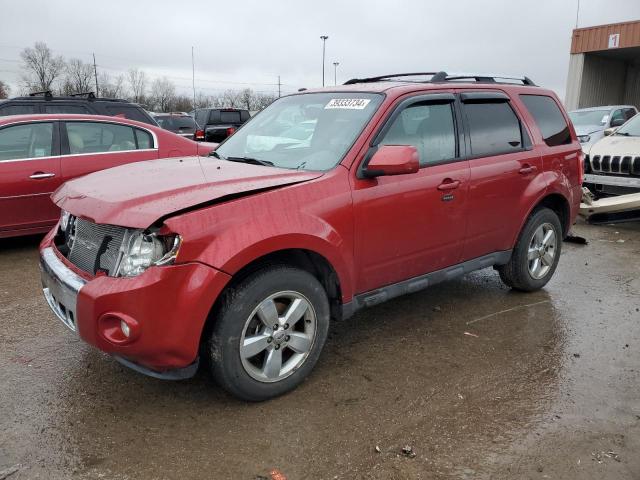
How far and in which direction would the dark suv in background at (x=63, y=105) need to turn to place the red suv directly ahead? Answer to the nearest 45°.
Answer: approximately 90° to its left

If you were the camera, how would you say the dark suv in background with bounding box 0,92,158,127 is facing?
facing to the left of the viewer

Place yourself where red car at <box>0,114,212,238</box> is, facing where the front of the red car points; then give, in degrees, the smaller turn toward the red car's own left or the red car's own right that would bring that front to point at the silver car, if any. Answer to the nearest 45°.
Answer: approximately 180°

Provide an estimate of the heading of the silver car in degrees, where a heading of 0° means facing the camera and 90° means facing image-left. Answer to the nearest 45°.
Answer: approximately 45°

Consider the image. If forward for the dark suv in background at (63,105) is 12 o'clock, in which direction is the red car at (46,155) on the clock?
The red car is roughly at 9 o'clock from the dark suv in background.

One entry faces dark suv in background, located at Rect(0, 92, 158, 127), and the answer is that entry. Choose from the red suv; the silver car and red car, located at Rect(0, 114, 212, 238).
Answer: the silver car

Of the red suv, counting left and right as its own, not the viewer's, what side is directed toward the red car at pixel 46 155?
right

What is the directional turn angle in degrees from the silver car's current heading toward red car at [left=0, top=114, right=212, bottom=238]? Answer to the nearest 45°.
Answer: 0° — it already faces it

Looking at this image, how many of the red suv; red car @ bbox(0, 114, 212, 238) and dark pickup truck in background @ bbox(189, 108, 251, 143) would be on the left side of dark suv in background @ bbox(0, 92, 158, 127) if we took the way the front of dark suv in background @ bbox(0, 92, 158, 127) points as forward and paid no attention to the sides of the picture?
2

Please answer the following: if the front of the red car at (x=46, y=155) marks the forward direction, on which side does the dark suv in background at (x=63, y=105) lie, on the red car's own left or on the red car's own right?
on the red car's own right

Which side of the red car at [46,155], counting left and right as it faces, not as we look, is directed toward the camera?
left
